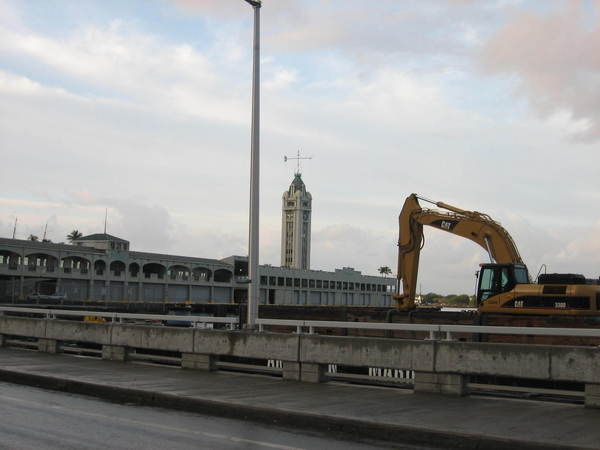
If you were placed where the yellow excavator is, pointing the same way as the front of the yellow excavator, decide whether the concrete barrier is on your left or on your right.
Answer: on your left

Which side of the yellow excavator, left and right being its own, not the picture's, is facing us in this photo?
left

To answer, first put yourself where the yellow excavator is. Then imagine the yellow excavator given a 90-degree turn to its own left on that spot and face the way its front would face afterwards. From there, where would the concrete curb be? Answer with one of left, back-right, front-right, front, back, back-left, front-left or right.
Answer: front
